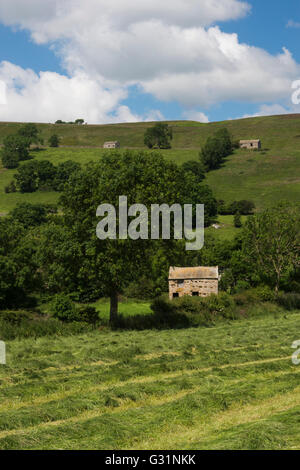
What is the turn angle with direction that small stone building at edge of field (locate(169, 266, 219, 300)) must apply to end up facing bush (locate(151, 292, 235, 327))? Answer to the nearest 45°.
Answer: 0° — it already faces it

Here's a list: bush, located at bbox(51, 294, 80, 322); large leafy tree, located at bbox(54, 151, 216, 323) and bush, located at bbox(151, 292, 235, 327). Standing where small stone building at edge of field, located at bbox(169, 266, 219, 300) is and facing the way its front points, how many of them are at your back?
0

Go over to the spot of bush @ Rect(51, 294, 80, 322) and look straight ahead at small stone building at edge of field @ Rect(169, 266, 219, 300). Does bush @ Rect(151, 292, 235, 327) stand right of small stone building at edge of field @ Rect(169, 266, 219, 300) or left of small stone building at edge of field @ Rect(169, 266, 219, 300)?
right

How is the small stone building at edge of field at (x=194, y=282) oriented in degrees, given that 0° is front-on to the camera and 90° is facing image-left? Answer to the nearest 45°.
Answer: approximately 0°

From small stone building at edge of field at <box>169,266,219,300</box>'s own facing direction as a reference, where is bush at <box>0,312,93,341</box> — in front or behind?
in front

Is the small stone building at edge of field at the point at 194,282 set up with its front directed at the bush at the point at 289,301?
no

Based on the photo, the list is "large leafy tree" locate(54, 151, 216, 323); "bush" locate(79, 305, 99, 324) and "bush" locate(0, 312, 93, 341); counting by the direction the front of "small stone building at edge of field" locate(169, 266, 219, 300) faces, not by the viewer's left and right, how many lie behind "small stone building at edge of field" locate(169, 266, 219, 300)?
0
